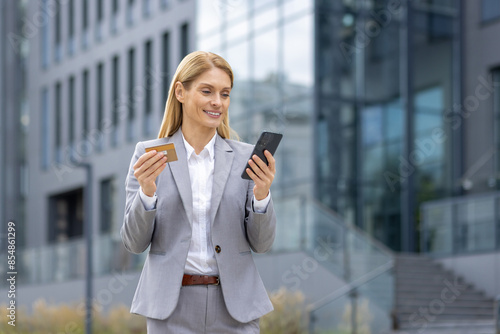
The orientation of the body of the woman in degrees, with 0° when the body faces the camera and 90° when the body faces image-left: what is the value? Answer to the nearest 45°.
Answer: approximately 0°

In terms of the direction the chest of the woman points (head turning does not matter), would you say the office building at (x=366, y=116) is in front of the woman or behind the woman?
behind

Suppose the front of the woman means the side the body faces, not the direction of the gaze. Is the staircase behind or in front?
behind
